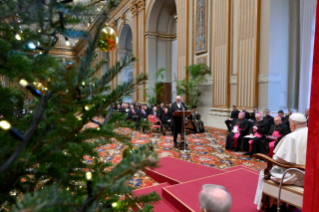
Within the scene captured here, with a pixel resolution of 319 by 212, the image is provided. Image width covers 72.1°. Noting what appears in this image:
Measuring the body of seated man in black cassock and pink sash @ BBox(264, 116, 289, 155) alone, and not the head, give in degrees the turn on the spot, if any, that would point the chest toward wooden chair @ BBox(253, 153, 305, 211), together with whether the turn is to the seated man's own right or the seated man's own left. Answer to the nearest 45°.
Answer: approximately 45° to the seated man's own left

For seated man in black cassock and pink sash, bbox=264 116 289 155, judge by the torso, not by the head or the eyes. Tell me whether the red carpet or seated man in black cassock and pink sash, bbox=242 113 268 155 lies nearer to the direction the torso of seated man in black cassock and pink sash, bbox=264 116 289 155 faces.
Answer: the red carpet

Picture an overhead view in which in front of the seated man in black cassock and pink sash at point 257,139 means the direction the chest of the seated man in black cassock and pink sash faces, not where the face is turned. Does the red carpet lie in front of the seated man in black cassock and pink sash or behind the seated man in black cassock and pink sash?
in front

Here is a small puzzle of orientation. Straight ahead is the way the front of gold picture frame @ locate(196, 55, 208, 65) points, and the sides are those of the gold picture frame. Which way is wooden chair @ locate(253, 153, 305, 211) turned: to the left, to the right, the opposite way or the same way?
to the right

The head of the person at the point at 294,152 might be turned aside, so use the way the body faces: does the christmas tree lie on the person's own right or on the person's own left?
on the person's own left

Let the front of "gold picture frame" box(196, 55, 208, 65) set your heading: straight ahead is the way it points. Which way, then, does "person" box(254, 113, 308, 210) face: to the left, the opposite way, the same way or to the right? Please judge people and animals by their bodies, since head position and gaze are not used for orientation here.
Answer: to the right

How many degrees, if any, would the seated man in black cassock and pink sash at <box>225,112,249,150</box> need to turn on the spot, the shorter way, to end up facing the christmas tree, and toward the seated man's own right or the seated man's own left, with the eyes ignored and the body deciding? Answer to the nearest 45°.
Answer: approximately 45° to the seated man's own left

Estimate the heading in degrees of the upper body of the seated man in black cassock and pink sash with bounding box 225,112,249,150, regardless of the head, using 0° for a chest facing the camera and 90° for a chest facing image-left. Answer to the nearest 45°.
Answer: approximately 45°

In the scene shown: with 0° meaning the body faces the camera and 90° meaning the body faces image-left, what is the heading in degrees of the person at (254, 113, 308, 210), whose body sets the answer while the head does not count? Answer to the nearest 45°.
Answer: approximately 135°

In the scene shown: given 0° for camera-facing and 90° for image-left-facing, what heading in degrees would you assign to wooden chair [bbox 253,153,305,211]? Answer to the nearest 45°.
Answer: approximately 135°
